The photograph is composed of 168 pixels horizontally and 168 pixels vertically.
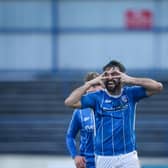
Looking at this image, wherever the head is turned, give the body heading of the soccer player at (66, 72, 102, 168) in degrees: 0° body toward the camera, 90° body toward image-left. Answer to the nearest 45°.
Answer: approximately 0°

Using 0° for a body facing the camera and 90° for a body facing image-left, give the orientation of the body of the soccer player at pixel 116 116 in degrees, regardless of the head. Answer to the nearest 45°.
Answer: approximately 0°

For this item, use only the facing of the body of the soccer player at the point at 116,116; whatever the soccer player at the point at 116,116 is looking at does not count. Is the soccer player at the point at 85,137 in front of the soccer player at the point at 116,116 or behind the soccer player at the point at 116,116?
behind

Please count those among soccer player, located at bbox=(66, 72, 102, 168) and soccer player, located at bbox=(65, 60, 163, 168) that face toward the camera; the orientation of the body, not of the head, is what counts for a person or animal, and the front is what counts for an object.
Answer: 2
